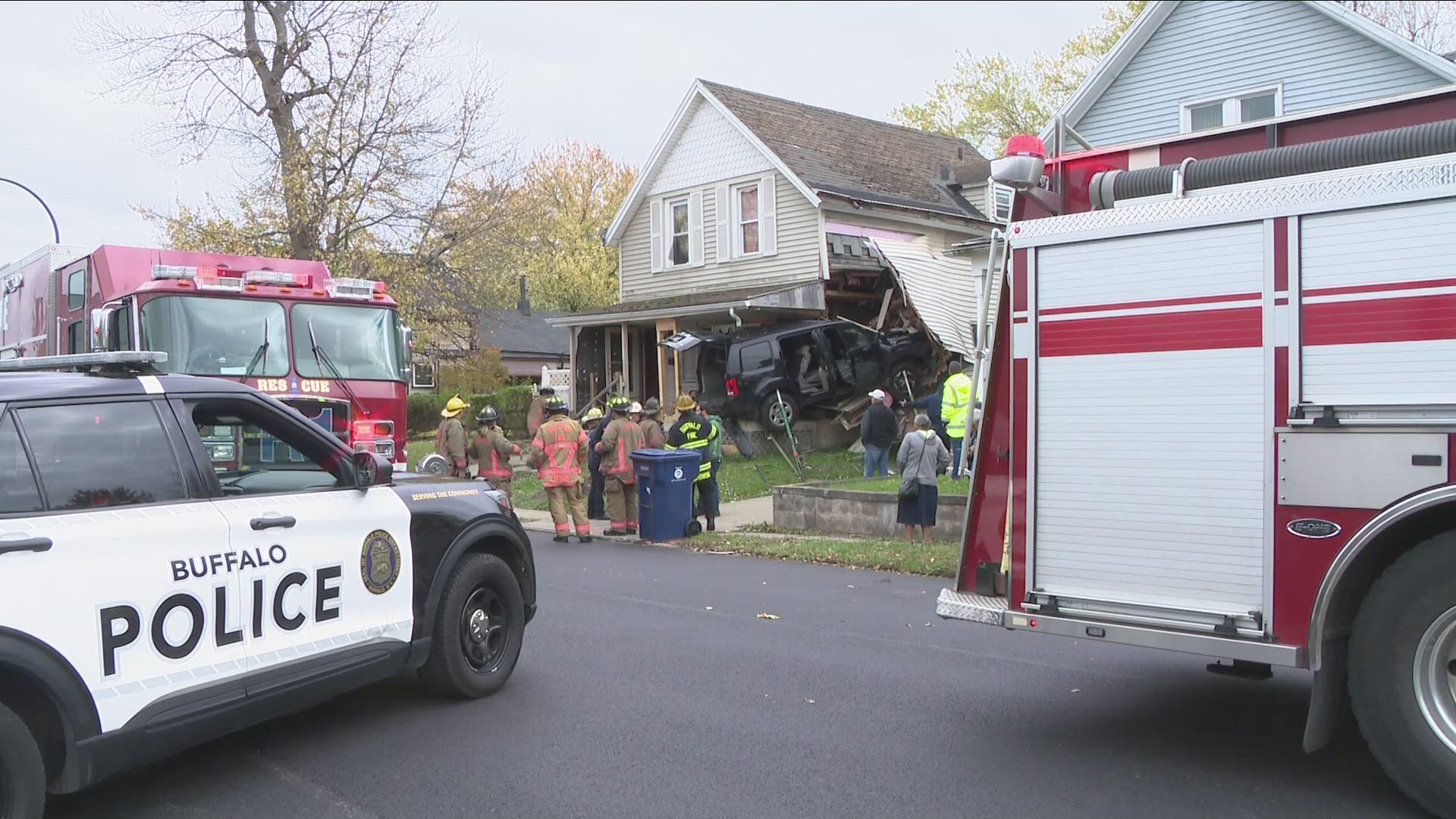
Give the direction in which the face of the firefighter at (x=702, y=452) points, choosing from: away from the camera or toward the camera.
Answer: away from the camera

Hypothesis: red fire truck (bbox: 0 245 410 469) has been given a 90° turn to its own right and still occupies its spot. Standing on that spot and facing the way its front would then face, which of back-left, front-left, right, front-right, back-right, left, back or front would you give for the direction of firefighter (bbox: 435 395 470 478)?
back

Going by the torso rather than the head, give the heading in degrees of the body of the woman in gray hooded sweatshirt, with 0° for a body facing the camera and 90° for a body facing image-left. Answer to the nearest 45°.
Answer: approximately 180°

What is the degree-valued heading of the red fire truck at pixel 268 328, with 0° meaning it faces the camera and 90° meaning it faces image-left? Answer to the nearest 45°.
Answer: approximately 315°

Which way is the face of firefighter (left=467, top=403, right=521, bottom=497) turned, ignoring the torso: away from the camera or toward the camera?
away from the camera

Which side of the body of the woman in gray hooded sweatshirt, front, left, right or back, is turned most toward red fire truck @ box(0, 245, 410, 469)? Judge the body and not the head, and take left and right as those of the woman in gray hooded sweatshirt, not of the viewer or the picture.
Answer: left

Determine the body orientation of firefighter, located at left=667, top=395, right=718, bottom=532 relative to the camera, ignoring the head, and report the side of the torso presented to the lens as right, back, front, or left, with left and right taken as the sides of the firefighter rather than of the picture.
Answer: back

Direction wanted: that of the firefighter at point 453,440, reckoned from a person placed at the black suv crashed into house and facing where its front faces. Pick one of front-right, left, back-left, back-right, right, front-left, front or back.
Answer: back

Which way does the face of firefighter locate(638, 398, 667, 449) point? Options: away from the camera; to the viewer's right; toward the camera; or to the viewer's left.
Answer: away from the camera

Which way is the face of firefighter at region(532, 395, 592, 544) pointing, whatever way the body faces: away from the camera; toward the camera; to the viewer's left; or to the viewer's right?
away from the camera
